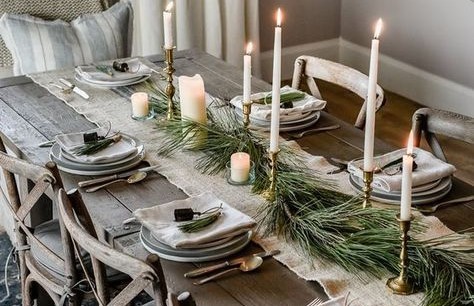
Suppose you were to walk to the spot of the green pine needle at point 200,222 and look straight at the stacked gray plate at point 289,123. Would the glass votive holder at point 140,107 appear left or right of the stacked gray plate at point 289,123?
left

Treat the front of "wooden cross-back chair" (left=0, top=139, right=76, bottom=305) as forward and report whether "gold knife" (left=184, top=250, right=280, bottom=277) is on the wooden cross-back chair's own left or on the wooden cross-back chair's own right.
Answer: on the wooden cross-back chair's own right

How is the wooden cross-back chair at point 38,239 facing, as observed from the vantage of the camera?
facing away from the viewer and to the right of the viewer

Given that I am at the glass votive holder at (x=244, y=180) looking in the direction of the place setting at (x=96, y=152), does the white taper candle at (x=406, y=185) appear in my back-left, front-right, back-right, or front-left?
back-left
